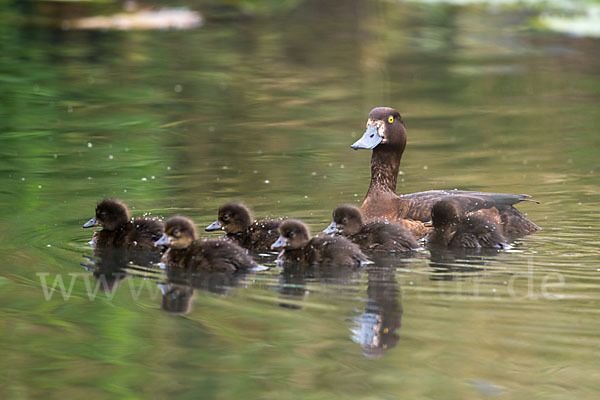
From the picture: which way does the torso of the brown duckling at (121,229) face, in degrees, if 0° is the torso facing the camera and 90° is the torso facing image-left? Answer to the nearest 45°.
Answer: approximately 90°

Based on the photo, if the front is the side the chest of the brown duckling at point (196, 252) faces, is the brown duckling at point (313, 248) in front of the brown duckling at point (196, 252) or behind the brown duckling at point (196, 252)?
behind

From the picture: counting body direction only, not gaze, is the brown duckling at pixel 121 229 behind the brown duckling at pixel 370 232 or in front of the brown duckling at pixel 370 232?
in front

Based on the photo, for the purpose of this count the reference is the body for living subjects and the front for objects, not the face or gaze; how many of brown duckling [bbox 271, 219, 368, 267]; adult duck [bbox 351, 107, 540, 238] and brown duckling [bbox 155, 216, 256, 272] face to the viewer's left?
3

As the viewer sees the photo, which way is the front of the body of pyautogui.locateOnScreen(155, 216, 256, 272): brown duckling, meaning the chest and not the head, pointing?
to the viewer's left

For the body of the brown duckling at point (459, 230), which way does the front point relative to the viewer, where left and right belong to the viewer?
facing to the left of the viewer

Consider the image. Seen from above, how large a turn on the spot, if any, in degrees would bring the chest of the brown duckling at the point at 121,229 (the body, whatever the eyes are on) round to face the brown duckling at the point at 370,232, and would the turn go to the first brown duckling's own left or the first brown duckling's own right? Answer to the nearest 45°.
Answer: approximately 180°

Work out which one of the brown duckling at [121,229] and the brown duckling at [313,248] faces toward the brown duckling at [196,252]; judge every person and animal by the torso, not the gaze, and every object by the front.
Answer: the brown duckling at [313,248]

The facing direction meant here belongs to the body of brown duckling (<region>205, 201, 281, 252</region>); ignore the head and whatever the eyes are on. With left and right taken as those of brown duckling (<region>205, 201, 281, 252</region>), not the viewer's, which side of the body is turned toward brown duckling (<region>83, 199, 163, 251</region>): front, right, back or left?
front

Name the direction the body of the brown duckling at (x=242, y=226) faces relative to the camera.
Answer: to the viewer's left

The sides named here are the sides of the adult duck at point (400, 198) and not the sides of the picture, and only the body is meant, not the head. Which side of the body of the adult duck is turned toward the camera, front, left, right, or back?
left

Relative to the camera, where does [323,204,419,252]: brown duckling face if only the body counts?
to the viewer's left
